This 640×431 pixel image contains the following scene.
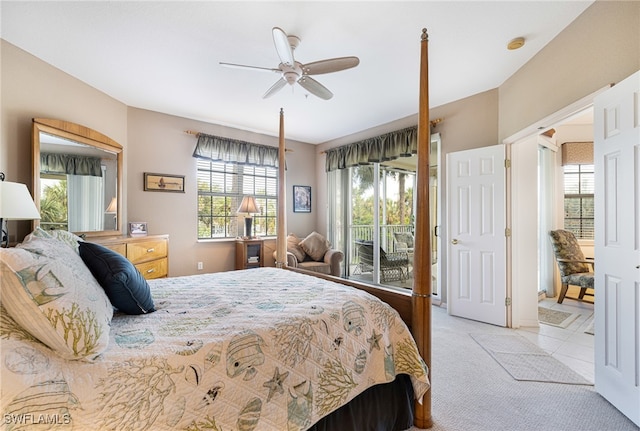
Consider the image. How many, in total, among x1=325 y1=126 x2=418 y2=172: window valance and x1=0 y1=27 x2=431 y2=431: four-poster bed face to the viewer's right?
1

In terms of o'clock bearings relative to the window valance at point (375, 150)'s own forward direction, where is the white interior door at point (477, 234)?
The white interior door is roughly at 9 o'clock from the window valance.

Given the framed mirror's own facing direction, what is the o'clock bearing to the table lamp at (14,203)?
The table lamp is roughly at 2 o'clock from the framed mirror.

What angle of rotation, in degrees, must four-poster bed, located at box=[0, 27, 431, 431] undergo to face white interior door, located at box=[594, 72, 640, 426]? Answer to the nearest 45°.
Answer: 0° — it already faces it

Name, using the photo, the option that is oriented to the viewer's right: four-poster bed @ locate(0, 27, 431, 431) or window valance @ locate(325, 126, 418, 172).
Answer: the four-poster bed

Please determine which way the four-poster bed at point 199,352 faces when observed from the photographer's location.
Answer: facing to the right of the viewer

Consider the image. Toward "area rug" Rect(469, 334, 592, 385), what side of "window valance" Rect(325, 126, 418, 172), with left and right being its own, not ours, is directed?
left
